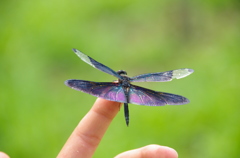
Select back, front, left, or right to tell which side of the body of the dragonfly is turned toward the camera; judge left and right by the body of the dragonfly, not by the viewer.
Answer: back
